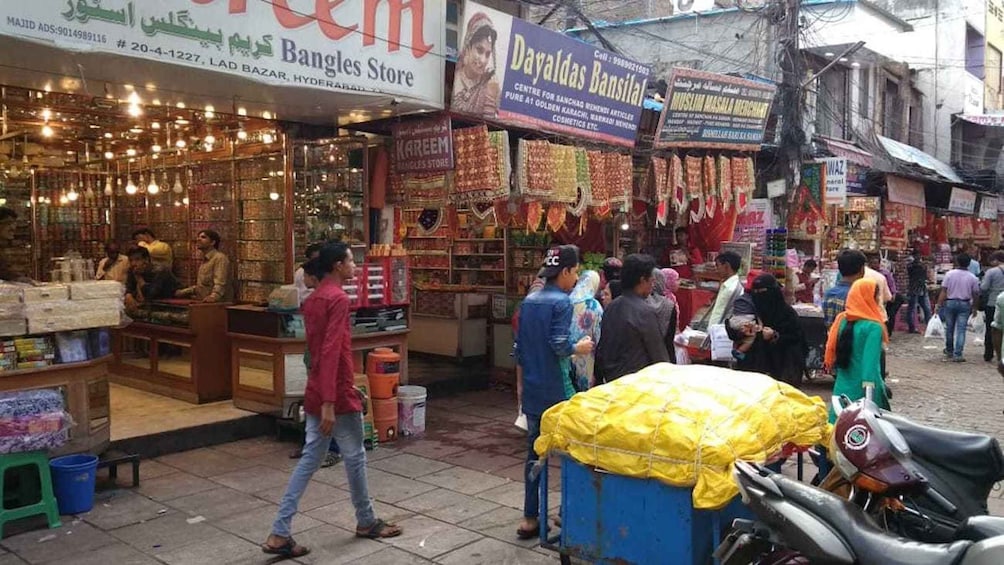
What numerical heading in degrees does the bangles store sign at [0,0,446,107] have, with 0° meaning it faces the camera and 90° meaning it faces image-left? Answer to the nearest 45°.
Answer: approximately 315°

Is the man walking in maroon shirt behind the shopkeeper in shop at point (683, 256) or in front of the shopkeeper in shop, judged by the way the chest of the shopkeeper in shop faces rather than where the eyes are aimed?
in front

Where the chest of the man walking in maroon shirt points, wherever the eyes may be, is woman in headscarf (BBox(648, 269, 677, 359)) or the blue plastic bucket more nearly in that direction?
the woman in headscarf

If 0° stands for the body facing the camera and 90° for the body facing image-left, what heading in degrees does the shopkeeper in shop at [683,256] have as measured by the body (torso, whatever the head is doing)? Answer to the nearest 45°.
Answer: approximately 0°

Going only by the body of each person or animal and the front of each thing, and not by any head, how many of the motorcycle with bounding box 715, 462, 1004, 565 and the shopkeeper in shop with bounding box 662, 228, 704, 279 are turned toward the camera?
1

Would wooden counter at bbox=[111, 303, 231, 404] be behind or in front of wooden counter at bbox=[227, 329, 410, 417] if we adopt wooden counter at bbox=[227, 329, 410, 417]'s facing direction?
behind

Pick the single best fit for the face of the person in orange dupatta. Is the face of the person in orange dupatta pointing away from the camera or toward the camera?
away from the camera

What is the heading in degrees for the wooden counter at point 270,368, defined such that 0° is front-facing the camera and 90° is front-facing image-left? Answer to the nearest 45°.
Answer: approximately 315°

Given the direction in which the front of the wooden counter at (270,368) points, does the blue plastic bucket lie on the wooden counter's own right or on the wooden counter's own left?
on the wooden counter's own right

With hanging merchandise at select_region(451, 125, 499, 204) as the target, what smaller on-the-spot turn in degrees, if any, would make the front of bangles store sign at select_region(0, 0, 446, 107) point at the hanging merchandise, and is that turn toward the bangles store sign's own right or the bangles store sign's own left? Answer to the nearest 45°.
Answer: approximately 90° to the bangles store sign's own left

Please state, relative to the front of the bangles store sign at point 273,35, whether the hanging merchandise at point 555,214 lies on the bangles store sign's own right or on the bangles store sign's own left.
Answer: on the bangles store sign's own left
